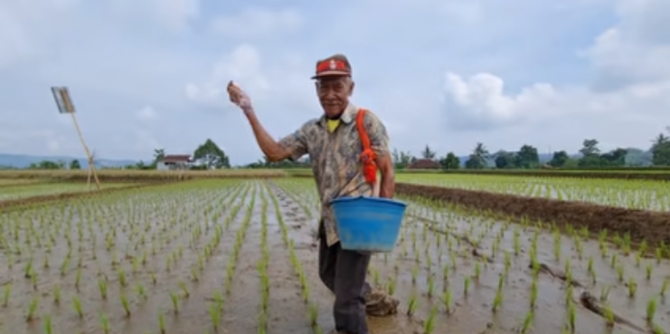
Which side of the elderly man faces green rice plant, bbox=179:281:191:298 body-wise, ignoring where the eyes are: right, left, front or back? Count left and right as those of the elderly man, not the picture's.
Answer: right

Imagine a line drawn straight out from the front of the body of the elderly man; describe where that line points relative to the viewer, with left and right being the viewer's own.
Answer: facing the viewer and to the left of the viewer

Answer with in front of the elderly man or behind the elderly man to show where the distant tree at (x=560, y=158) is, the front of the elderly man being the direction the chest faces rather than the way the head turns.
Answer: behind

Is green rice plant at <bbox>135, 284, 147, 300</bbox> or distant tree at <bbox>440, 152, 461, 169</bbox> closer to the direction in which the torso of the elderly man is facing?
the green rice plant

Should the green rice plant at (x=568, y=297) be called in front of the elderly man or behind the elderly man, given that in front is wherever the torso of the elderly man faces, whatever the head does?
behind

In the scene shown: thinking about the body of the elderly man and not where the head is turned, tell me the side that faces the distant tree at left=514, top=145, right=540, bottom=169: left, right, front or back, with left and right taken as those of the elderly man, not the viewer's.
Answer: back

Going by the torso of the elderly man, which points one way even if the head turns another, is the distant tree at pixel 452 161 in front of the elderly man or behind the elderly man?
behind
